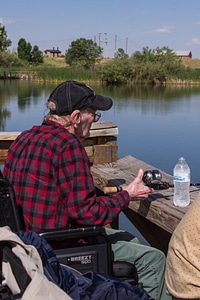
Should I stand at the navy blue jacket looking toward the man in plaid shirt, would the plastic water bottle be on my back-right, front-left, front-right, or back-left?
front-right

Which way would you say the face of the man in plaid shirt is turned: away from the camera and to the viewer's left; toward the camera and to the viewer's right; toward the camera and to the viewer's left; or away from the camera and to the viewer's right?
away from the camera and to the viewer's right

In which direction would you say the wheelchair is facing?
to the viewer's right
